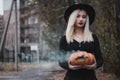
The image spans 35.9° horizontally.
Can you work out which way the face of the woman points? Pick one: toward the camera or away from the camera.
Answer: toward the camera

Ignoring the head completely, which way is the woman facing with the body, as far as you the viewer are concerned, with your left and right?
facing the viewer
